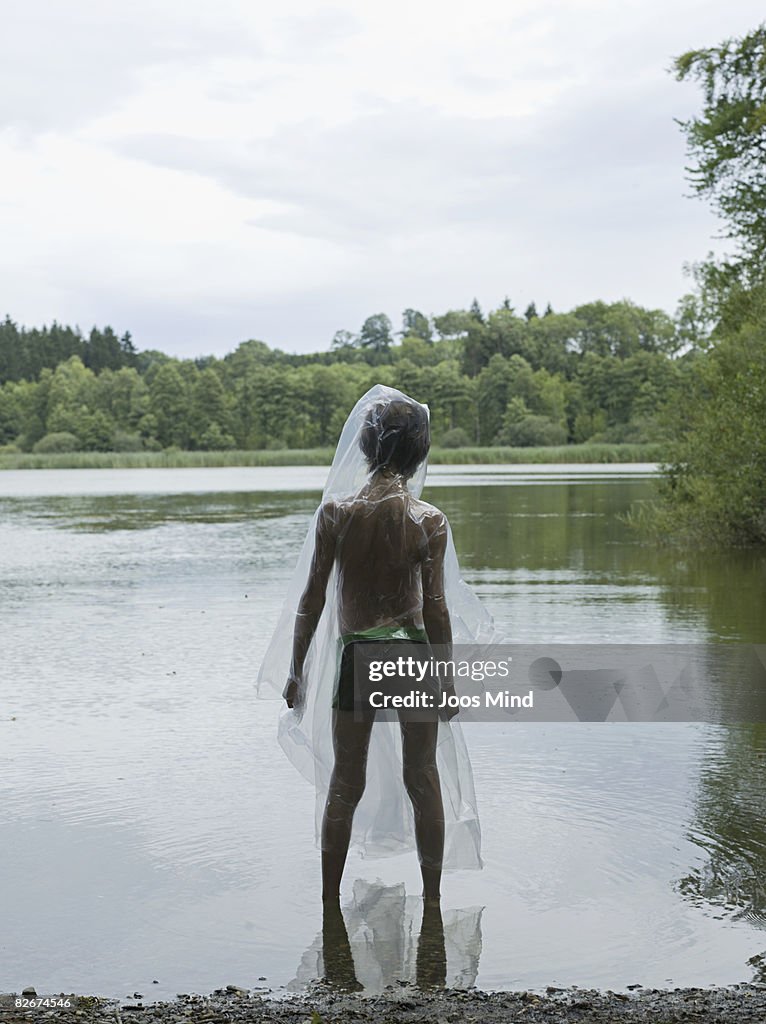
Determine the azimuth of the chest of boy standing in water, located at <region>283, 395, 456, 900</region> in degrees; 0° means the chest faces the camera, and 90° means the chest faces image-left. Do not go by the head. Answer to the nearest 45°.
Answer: approximately 180°

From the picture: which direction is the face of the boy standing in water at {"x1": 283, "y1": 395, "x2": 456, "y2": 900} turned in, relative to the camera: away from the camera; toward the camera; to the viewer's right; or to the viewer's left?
away from the camera
